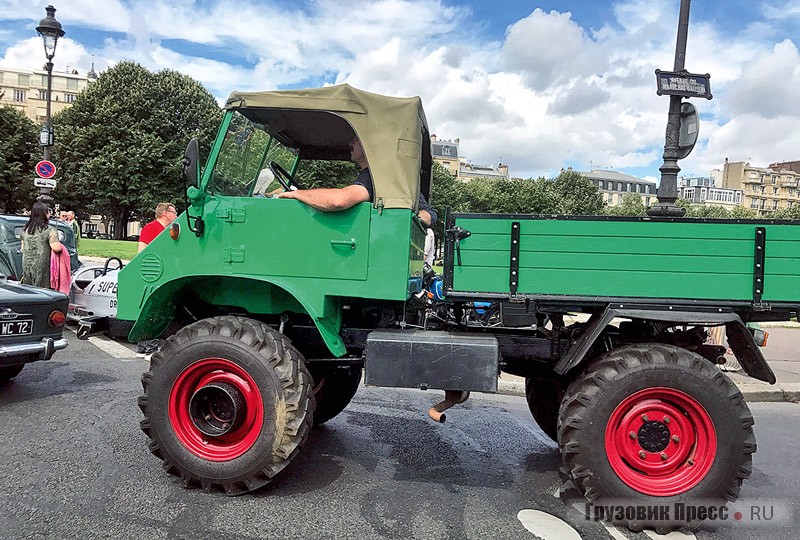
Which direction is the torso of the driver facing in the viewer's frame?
to the viewer's left

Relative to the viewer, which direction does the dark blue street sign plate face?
toward the camera

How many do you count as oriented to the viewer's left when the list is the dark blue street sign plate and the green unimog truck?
1

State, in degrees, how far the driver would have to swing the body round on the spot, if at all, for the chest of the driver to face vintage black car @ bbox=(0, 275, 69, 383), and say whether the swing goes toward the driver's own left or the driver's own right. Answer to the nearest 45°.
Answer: approximately 45° to the driver's own right

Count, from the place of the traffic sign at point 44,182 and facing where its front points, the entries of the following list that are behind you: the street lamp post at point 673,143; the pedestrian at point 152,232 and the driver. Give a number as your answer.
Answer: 0

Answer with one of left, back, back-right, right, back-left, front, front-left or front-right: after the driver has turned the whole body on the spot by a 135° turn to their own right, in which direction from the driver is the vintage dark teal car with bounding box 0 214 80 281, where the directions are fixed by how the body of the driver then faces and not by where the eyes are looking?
left

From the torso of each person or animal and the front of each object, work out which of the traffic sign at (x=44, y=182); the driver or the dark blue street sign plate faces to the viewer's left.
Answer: the driver

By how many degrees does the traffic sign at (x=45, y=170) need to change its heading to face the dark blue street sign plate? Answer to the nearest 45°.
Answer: approximately 45° to its left

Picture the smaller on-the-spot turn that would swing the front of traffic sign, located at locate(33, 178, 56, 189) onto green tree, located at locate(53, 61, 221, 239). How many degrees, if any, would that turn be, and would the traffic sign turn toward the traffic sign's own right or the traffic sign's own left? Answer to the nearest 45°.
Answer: approximately 180°

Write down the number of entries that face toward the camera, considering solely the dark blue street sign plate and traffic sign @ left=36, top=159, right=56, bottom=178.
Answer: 2

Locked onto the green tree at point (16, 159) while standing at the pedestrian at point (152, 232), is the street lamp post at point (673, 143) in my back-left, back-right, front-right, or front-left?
back-right

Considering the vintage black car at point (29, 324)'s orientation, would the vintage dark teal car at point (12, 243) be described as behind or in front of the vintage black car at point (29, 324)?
in front

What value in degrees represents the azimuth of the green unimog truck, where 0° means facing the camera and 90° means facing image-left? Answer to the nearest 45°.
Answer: approximately 90°

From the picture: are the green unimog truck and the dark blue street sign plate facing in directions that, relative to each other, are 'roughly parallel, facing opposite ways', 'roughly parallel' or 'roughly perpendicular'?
roughly perpendicular

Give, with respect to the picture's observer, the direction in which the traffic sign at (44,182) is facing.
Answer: facing the viewer
